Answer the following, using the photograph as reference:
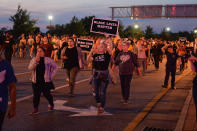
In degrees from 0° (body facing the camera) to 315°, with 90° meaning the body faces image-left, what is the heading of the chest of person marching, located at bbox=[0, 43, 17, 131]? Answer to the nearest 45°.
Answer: approximately 0°

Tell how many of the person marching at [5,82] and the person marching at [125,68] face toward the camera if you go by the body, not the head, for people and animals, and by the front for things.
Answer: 2

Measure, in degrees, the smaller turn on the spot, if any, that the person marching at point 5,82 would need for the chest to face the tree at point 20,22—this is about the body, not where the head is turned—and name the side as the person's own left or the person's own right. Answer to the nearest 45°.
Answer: approximately 180°

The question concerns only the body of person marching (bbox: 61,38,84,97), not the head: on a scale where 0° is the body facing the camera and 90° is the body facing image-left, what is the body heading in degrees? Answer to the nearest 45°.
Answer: approximately 0°

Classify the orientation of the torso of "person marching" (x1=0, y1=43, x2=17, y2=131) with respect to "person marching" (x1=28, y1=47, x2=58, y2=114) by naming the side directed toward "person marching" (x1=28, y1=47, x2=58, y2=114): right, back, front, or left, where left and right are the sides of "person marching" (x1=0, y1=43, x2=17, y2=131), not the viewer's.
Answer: back

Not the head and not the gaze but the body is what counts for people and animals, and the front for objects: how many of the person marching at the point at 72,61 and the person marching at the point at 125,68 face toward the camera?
2

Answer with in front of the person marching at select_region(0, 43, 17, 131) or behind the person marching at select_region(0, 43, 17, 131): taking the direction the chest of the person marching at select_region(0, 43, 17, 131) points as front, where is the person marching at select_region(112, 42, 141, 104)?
behind

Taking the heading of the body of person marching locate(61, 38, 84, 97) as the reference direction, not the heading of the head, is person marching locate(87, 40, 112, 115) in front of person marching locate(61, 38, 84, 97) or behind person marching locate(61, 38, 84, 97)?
in front

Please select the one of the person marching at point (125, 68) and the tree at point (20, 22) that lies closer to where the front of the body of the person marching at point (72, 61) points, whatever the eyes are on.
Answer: the person marching
